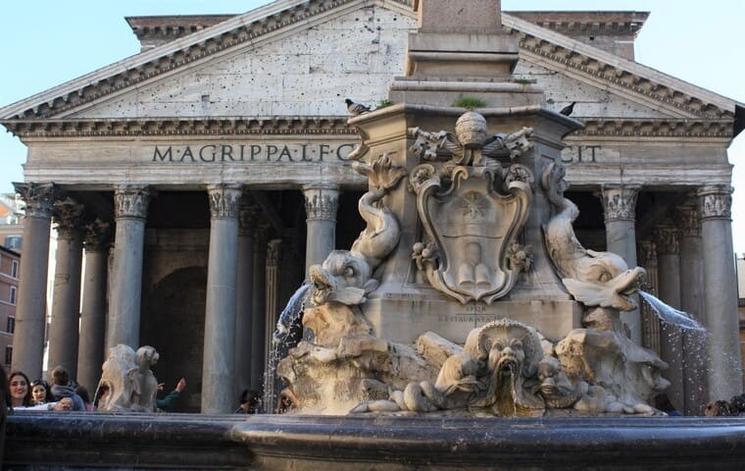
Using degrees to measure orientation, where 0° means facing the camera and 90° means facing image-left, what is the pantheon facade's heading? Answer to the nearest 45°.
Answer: approximately 0°

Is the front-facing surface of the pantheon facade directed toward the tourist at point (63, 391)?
yes
